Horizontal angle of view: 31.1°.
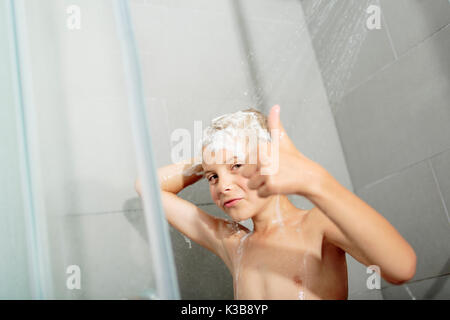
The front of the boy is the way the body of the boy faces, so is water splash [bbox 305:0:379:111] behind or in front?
behind
